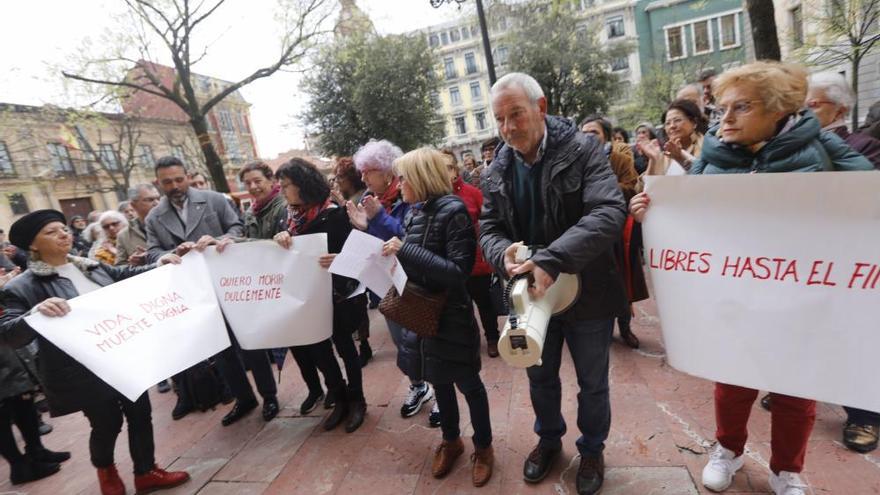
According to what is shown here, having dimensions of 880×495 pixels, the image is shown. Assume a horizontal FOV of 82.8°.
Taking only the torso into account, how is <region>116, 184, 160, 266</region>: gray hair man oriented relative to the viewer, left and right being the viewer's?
facing the viewer and to the right of the viewer

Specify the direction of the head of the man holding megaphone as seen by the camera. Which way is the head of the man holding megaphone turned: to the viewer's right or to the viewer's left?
to the viewer's left

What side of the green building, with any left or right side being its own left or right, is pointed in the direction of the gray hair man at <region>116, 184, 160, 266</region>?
front

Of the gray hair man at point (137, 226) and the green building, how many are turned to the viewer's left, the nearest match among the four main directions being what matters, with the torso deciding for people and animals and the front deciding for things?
0

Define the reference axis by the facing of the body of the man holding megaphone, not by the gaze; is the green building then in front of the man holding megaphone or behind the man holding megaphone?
behind

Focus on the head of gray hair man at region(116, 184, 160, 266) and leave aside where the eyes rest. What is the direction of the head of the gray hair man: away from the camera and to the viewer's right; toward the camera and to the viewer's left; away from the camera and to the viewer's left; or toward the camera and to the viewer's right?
toward the camera and to the viewer's right

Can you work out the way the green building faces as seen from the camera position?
facing the viewer

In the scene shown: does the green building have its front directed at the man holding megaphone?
yes
